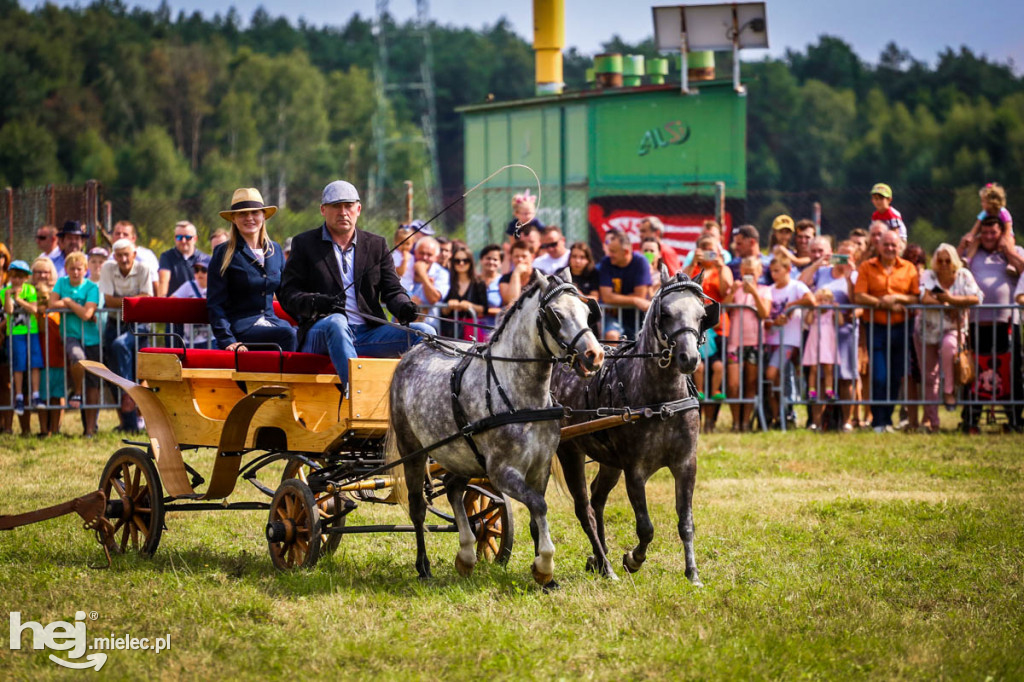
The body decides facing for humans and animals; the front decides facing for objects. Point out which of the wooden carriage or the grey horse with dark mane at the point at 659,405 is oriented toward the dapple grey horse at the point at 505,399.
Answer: the wooden carriage

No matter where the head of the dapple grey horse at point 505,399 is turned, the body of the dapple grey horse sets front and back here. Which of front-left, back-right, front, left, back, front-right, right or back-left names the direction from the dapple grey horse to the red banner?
back-left

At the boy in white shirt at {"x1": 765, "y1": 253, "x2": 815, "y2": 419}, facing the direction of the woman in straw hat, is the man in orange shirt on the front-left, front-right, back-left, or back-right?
back-left

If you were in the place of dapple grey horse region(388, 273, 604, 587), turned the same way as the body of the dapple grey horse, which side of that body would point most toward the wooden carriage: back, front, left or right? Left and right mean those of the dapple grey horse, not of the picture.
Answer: back

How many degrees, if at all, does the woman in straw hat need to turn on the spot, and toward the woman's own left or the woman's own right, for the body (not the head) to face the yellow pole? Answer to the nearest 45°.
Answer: approximately 135° to the woman's own left

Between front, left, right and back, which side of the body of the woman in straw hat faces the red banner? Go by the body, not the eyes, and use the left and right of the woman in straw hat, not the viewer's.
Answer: left

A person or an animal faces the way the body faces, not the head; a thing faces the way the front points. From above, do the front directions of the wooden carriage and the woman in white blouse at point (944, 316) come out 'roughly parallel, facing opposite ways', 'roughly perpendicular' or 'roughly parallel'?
roughly perpendicular

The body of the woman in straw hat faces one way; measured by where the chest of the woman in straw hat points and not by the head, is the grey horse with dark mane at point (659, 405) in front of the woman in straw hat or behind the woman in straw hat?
in front

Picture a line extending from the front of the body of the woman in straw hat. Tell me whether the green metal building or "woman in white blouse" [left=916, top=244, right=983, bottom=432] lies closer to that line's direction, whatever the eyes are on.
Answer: the woman in white blouse

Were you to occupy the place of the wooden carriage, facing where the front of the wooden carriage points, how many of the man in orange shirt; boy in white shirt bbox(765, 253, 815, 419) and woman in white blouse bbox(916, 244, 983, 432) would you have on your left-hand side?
3
